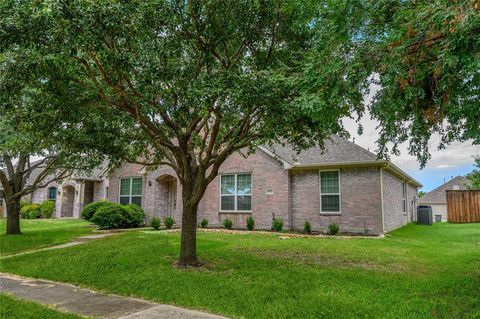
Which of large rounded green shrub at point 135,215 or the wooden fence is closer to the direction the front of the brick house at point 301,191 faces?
the large rounded green shrub

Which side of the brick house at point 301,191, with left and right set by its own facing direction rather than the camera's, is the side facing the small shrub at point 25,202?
right

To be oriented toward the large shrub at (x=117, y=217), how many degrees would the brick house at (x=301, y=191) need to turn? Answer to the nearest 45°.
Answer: approximately 45° to its right

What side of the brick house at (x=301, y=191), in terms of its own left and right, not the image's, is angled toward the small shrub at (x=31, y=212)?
right

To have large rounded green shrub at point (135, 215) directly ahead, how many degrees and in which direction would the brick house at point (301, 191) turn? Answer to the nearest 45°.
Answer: approximately 45° to its right

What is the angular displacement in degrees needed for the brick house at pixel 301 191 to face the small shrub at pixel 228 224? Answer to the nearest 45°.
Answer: approximately 45° to its right

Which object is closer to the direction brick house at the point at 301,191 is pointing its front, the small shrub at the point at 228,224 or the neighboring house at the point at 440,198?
the small shrub

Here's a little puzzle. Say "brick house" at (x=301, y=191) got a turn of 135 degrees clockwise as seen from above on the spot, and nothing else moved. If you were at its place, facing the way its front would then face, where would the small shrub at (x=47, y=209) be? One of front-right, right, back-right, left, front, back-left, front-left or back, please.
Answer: front-left

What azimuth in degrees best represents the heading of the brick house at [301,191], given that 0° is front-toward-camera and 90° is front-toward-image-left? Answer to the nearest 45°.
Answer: approximately 45°
